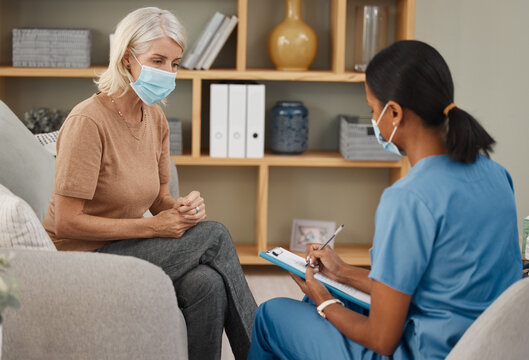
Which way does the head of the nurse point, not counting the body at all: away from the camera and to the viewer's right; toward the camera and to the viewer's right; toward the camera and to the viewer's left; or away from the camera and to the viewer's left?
away from the camera and to the viewer's left

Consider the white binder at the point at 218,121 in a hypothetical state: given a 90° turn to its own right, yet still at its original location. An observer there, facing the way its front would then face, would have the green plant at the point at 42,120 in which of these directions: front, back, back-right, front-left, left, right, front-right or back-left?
front

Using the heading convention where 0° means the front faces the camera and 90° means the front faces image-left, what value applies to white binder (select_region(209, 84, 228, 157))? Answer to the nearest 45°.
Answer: approximately 0°

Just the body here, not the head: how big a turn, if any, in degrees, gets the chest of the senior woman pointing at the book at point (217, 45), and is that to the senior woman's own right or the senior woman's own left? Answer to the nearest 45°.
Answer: approximately 135° to the senior woman's own left

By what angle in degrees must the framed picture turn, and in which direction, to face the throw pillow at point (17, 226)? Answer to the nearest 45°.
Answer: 0° — it already faces it

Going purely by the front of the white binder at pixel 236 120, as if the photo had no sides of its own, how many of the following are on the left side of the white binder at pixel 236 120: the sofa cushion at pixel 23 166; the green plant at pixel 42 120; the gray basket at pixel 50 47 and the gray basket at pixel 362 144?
1

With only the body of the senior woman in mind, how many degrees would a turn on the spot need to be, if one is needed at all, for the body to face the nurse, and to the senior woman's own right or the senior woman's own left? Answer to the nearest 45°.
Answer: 0° — they already face them

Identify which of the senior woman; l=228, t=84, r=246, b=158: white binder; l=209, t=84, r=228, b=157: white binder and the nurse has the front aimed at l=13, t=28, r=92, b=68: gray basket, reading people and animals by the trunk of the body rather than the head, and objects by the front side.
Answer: the nurse

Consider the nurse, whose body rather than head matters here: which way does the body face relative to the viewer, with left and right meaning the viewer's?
facing away from the viewer and to the left of the viewer

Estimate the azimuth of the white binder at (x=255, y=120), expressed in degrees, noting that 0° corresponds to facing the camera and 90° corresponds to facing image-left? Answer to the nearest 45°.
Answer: approximately 0°
